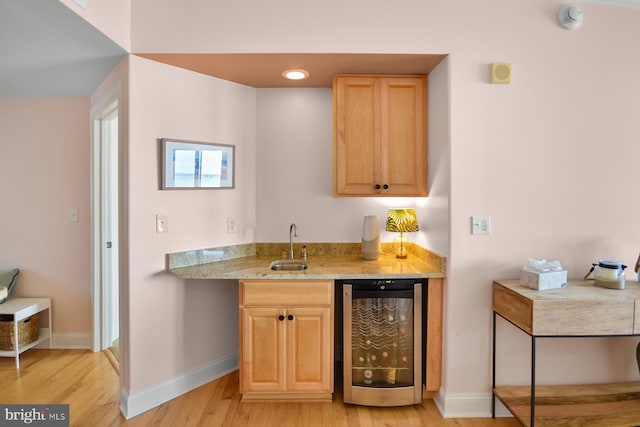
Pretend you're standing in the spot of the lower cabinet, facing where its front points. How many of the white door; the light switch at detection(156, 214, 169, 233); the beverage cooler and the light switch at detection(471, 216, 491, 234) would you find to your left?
2

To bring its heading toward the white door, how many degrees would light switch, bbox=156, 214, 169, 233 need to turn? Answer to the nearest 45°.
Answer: approximately 180°

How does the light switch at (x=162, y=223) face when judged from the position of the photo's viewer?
facing the viewer and to the right of the viewer

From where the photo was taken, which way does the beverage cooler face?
toward the camera

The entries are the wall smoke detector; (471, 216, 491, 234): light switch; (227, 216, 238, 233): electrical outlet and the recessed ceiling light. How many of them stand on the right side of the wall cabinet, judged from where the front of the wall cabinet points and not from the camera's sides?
2

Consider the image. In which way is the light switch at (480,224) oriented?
toward the camera

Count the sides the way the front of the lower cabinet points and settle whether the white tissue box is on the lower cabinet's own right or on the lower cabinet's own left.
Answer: on the lower cabinet's own left

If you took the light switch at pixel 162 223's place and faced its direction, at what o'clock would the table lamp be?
The table lamp is roughly at 11 o'clock from the light switch.

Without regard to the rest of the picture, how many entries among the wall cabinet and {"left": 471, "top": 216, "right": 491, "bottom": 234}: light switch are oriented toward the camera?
2

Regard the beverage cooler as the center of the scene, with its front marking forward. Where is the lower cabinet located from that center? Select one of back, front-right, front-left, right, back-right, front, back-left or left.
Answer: right
